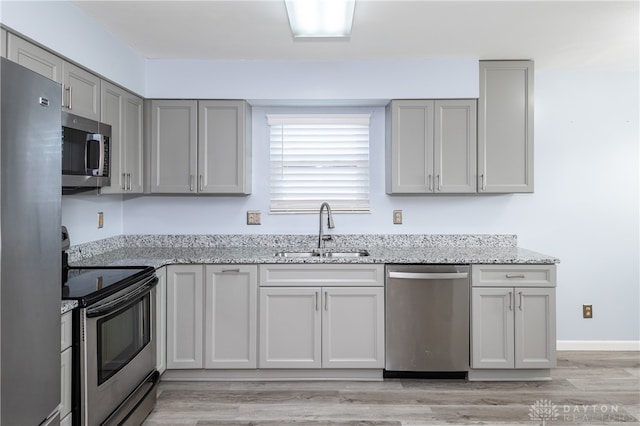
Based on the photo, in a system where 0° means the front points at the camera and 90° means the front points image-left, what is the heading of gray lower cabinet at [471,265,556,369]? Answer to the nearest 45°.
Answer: approximately 0°

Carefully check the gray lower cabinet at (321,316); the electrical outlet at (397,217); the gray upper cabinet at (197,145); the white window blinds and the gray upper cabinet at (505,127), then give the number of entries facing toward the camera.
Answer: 5

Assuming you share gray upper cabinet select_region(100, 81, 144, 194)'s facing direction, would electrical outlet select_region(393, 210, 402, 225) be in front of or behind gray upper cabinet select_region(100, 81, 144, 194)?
in front

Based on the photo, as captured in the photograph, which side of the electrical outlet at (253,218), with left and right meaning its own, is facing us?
front

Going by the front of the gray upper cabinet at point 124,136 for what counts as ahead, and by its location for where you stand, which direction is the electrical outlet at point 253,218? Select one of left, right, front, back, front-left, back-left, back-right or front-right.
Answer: front-left

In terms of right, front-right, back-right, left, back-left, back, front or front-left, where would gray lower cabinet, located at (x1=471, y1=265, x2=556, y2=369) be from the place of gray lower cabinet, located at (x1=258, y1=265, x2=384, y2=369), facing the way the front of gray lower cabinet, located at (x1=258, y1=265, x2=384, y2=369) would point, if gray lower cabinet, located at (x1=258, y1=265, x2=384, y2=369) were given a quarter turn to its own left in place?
front

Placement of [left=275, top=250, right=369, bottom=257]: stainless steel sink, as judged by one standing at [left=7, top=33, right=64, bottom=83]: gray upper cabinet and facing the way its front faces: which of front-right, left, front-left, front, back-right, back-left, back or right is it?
front-left

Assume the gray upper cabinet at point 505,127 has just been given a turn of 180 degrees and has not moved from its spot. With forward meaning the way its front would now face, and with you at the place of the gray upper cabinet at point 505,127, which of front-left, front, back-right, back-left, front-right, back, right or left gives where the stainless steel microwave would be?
back-left

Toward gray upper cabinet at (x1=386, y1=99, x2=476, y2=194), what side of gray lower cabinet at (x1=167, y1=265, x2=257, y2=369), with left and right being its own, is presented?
left

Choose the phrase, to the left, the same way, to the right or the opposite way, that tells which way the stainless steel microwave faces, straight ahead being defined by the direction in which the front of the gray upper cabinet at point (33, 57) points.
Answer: the same way

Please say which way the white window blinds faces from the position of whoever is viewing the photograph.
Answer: facing the viewer

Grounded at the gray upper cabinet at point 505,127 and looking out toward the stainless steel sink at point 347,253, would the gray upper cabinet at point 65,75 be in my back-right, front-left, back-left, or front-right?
front-left

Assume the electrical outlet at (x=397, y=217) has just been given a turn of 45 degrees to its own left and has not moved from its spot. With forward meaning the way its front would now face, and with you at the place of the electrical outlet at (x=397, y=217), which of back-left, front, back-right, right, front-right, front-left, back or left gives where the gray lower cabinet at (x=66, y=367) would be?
right

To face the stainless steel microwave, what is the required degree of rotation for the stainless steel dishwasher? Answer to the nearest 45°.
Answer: approximately 45° to its right

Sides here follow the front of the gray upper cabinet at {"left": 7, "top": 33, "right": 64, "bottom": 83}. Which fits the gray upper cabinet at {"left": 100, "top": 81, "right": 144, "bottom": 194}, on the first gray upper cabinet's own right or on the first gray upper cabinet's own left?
on the first gray upper cabinet's own left

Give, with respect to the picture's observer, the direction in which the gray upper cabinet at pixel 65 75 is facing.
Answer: facing the viewer and to the right of the viewer

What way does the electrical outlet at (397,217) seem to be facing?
toward the camera
